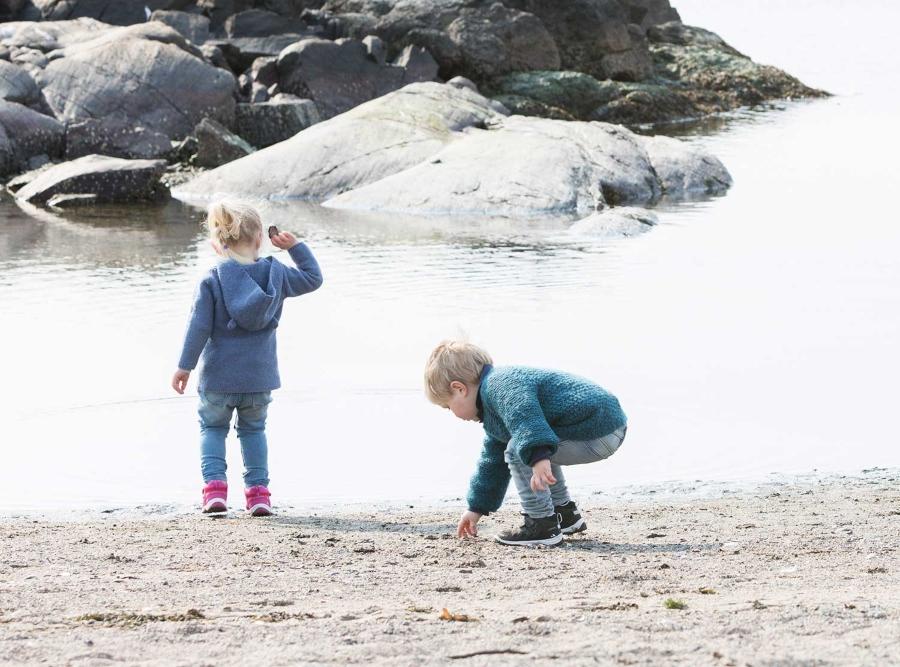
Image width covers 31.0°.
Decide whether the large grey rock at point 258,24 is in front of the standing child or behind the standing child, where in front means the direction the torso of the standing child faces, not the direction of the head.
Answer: in front

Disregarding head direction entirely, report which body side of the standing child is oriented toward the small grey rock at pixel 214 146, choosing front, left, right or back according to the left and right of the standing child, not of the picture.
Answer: front

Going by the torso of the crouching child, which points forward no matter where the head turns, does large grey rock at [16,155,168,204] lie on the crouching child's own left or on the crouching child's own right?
on the crouching child's own right

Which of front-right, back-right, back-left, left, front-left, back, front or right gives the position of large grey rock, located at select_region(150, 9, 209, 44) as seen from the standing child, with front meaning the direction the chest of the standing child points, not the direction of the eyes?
front

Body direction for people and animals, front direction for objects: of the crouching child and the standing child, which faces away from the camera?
the standing child

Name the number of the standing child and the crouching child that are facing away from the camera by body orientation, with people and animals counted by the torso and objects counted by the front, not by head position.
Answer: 1

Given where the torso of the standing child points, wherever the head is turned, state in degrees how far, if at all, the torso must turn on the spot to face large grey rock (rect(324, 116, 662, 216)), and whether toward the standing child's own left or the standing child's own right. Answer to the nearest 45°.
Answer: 0° — they already face it

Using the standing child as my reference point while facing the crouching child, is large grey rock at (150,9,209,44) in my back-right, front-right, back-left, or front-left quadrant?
back-left

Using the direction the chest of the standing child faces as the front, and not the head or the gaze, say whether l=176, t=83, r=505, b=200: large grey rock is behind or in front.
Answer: in front

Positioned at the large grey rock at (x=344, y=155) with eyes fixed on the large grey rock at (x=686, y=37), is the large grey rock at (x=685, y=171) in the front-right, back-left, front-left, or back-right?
front-right

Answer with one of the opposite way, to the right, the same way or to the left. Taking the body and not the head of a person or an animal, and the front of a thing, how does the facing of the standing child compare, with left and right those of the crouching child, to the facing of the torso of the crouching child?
to the right

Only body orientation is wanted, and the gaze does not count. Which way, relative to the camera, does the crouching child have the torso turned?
to the viewer's left

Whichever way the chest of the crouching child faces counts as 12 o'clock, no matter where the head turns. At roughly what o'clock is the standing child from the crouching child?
The standing child is roughly at 1 o'clock from the crouching child.

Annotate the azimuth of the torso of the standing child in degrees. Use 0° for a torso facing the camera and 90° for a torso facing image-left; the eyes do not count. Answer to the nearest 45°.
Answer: approximately 180°
